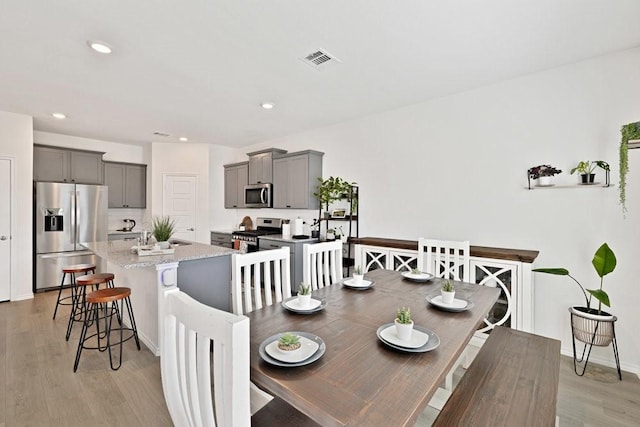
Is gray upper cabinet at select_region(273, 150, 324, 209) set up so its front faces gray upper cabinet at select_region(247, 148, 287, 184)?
no

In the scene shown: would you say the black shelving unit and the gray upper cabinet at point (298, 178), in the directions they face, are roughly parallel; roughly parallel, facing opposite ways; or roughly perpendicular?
roughly parallel

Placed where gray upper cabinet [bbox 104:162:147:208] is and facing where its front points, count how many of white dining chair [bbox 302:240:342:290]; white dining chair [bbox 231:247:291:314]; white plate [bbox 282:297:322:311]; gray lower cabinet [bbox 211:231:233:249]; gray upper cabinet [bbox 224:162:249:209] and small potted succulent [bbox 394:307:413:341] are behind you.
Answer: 0

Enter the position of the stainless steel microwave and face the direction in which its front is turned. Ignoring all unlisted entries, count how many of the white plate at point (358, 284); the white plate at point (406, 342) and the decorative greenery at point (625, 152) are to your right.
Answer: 0

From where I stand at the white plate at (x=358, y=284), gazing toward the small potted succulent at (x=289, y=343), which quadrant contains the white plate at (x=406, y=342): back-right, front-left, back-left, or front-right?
front-left

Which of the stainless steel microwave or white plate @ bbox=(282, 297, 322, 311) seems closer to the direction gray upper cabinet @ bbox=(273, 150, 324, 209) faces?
the white plate

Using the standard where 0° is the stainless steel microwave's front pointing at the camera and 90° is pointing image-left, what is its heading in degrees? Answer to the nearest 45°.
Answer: approximately 45°

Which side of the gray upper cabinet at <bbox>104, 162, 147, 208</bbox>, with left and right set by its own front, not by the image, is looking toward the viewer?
front

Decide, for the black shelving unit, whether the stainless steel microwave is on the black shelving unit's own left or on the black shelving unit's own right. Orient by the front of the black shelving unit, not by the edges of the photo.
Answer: on the black shelving unit's own right

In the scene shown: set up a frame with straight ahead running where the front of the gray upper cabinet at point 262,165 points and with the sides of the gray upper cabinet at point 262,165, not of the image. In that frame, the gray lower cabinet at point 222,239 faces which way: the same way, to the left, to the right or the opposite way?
the same way

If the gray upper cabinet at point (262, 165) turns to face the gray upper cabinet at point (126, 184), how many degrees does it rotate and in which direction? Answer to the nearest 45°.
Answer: approximately 45° to its right

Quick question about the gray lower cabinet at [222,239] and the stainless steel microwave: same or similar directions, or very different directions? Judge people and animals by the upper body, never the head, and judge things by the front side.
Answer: same or similar directions

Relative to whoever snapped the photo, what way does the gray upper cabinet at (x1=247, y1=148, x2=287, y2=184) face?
facing the viewer and to the left of the viewer

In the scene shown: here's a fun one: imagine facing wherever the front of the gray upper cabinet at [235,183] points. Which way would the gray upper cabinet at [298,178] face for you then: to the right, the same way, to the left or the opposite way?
the same way

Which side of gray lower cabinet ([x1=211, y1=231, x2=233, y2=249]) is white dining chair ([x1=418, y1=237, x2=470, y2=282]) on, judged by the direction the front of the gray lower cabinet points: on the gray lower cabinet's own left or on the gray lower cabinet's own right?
on the gray lower cabinet's own left

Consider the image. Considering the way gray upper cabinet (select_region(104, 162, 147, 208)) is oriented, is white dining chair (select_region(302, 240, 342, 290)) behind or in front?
in front

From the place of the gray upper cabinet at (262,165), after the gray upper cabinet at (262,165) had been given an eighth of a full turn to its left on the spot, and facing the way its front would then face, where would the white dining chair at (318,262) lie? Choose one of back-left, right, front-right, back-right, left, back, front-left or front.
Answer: front

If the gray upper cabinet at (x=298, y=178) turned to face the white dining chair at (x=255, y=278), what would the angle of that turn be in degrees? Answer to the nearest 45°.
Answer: approximately 45° to its left

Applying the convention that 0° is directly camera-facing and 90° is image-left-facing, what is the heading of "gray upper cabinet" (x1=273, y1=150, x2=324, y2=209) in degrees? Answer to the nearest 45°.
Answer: approximately 45°

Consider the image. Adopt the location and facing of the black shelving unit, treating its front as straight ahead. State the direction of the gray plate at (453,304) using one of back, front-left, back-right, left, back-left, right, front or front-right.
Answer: front-left

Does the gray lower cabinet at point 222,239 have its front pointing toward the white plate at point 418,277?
no
